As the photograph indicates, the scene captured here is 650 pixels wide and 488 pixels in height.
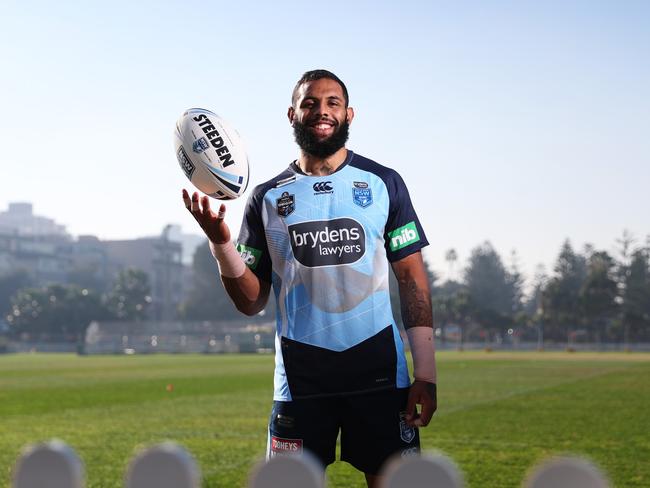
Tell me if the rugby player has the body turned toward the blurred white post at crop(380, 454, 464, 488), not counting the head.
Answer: yes

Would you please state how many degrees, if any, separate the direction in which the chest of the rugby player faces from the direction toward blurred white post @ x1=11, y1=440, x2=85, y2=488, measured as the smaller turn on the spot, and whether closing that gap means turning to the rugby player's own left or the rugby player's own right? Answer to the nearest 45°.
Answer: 0° — they already face it

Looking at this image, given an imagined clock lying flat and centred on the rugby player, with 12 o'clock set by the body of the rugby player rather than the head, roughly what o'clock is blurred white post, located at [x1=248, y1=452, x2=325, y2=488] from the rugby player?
The blurred white post is roughly at 12 o'clock from the rugby player.

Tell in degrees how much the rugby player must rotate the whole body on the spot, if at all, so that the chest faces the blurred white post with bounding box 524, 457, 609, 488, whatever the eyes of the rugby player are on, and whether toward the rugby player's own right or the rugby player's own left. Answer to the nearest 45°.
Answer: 0° — they already face it

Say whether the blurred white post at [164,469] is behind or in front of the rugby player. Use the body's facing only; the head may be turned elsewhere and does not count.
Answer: in front

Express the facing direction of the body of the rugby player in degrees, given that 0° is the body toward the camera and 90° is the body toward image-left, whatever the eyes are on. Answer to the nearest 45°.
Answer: approximately 0°

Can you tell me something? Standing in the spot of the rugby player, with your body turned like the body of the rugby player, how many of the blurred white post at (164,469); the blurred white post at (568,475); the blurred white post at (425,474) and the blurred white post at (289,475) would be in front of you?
4
